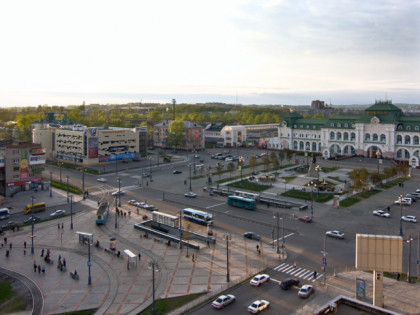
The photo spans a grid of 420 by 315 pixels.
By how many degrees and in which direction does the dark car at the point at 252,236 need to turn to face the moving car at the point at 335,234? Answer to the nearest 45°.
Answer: approximately 45° to its left

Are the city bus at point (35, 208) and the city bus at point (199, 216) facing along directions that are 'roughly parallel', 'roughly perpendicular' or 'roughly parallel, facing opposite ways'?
roughly perpendicular

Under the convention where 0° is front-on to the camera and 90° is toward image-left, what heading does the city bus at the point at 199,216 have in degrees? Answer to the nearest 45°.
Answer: approximately 315°

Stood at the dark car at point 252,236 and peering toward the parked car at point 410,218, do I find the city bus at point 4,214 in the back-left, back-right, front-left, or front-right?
back-left

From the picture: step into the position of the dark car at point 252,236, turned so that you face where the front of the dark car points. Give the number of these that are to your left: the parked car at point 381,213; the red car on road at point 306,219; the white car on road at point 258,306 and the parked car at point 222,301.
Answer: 2

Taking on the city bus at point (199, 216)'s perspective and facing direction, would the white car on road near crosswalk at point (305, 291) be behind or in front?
in front

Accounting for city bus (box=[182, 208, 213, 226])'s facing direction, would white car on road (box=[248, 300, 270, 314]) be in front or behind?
in front
